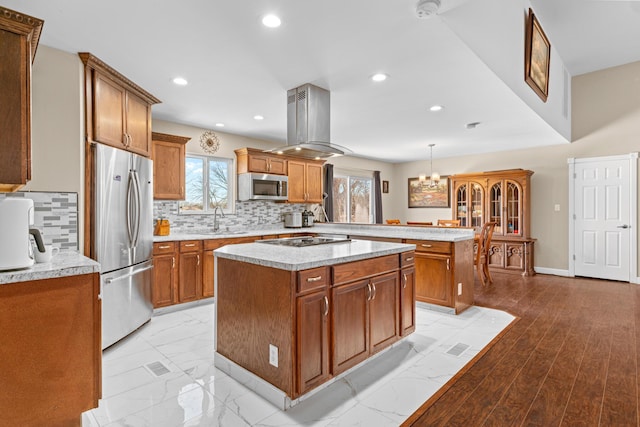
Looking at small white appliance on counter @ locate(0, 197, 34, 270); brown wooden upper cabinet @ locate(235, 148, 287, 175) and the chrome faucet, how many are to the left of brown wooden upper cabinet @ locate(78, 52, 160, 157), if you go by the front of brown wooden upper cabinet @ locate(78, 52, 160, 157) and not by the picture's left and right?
2

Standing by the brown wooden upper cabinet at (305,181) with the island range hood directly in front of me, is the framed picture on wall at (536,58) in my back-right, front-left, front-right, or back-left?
front-left

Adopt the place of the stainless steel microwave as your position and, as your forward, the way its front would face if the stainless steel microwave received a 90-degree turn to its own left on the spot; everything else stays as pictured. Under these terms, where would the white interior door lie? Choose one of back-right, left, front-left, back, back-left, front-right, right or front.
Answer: front-right

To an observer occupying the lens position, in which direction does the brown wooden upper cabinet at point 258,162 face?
facing the viewer and to the right of the viewer

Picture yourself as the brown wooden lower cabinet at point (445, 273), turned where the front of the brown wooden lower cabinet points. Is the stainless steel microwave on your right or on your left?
on your right

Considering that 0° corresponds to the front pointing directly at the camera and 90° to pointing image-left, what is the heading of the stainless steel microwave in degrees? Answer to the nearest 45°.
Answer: approximately 315°

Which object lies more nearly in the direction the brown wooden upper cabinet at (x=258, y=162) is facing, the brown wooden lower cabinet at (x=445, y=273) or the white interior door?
the brown wooden lower cabinet

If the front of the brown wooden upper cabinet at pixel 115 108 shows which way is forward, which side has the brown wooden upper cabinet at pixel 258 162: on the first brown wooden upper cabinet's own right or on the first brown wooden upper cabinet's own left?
on the first brown wooden upper cabinet's own left

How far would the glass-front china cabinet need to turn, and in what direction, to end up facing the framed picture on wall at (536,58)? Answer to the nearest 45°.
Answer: approximately 45° to its left

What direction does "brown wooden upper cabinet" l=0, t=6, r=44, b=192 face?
to the viewer's right

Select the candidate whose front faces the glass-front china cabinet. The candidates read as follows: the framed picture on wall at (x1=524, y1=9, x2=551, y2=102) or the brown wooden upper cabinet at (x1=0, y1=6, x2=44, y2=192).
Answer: the brown wooden upper cabinet

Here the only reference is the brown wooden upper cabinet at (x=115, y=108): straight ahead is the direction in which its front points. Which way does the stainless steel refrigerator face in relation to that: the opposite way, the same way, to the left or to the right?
the same way

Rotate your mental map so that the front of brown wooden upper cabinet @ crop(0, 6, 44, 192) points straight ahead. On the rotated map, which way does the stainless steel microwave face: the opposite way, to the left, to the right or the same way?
to the right

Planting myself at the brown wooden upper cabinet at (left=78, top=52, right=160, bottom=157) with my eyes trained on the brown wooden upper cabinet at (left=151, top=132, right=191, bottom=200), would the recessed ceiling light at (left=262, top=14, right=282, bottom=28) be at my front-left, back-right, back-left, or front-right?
back-right
